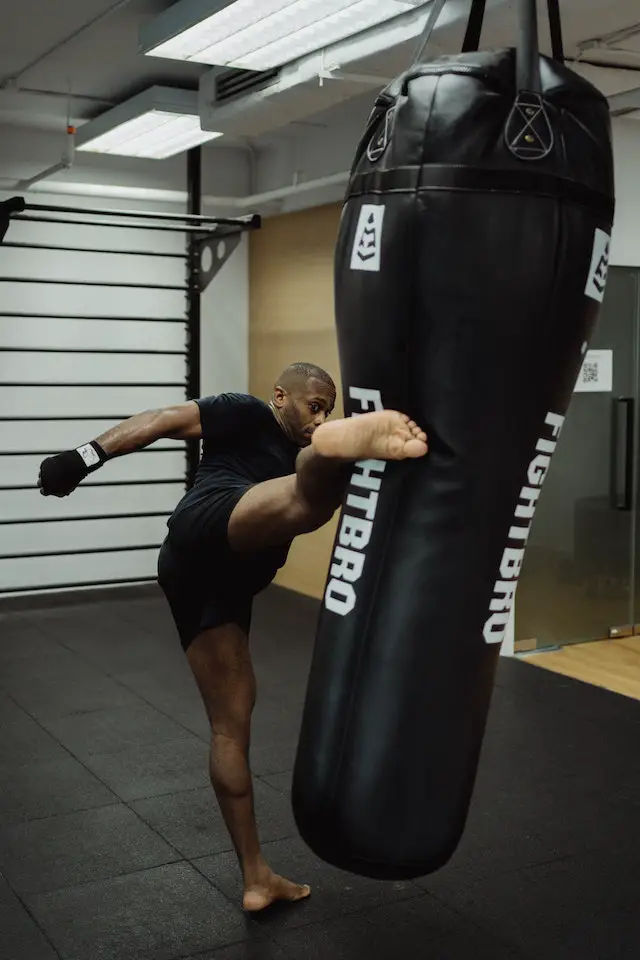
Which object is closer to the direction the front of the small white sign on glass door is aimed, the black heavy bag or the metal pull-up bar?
the black heavy bag

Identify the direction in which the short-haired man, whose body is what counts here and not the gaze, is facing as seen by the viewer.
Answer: to the viewer's right

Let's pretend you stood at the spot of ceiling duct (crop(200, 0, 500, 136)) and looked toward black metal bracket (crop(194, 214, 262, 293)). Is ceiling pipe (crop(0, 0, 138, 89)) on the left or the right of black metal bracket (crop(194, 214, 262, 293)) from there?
left

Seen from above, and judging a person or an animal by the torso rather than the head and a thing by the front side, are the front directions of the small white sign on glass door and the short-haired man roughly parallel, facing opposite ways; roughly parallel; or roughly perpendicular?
roughly perpendicular

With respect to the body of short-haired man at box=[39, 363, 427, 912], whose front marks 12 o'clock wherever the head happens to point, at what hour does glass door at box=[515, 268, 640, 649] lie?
The glass door is roughly at 10 o'clock from the short-haired man.

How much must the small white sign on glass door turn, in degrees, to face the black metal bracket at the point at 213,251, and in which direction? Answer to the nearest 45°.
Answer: approximately 90° to its right

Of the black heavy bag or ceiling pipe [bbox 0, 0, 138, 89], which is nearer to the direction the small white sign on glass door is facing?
the black heavy bag

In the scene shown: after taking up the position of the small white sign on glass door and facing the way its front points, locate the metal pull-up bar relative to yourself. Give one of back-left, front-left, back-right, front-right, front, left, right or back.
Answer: right

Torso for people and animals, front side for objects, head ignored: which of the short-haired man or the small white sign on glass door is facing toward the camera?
the small white sign on glass door

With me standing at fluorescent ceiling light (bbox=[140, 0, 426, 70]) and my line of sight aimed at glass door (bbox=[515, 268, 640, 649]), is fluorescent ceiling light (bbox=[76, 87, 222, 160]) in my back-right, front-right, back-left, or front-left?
front-left

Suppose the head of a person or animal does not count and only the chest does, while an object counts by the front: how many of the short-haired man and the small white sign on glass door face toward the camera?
1

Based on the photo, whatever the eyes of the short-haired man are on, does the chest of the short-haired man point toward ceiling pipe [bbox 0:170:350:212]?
no

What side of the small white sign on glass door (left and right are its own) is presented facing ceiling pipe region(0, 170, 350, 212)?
right

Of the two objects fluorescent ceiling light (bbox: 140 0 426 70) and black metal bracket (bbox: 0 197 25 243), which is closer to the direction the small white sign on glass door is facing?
the fluorescent ceiling light

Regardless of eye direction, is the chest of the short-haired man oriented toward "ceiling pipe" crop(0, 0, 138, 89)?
no

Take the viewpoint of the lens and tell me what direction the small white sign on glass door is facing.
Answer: facing the viewer

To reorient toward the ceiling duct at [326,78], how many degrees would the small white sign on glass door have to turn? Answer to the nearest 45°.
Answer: approximately 45° to its right
